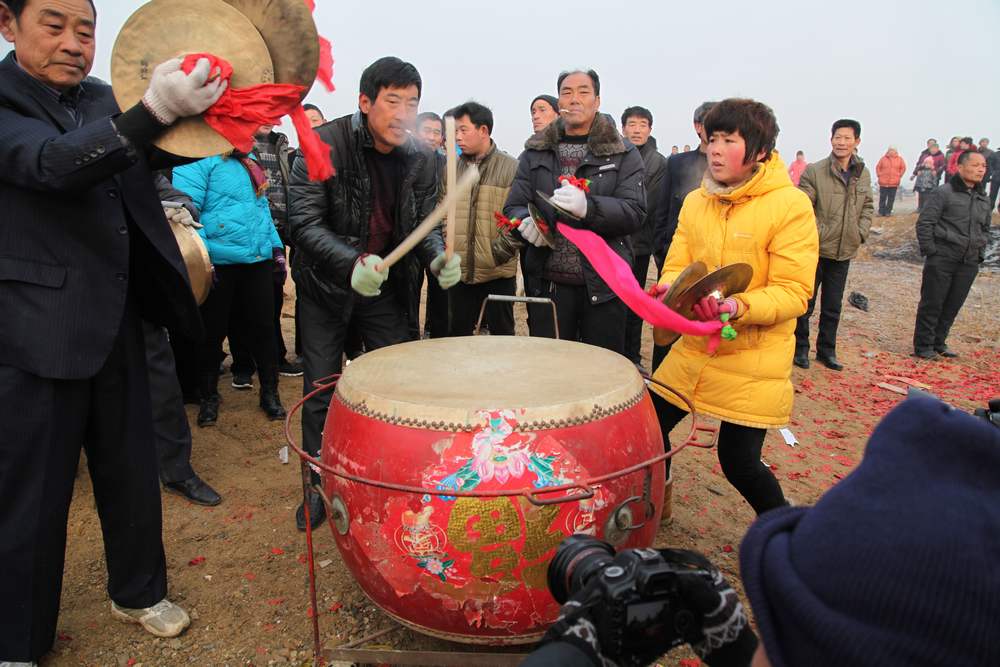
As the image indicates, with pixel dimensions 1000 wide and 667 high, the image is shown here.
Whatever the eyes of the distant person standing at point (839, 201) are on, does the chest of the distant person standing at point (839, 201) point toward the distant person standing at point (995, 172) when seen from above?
no

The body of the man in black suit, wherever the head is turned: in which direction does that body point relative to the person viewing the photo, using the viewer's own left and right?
facing the viewer and to the right of the viewer

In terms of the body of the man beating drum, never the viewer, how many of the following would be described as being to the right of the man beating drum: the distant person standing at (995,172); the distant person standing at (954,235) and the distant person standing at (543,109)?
0

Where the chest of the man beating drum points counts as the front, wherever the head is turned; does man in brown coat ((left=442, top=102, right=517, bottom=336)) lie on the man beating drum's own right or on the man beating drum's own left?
on the man beating drum's own left

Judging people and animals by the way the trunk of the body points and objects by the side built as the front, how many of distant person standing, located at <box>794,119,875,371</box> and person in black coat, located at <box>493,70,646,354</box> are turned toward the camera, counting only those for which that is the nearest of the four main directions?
2

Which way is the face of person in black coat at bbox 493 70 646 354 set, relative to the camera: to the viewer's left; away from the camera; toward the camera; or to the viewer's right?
toward the camera

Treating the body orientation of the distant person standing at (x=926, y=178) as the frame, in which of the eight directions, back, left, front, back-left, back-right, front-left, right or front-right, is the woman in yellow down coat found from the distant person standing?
front

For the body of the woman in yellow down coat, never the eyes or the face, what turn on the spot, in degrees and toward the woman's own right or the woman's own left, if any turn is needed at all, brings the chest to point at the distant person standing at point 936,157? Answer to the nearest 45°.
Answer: approximately 135° to the woman's own right

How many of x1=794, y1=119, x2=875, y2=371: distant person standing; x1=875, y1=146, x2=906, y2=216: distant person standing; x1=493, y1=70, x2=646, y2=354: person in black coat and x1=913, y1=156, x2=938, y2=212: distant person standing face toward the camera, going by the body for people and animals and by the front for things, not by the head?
4

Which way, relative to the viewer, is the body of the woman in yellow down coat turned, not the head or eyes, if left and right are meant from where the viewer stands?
facing the viewer and to the left of the viewer

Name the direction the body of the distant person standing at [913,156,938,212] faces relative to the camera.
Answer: toward the camera

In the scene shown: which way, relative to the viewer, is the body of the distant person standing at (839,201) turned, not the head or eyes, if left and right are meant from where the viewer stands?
facing the viewer

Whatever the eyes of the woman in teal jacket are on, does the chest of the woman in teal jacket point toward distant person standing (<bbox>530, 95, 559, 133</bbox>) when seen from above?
no

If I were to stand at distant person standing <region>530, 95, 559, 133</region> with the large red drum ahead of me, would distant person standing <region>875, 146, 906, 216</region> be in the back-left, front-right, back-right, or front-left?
back-left

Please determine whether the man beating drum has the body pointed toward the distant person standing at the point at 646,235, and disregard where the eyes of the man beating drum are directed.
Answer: no
